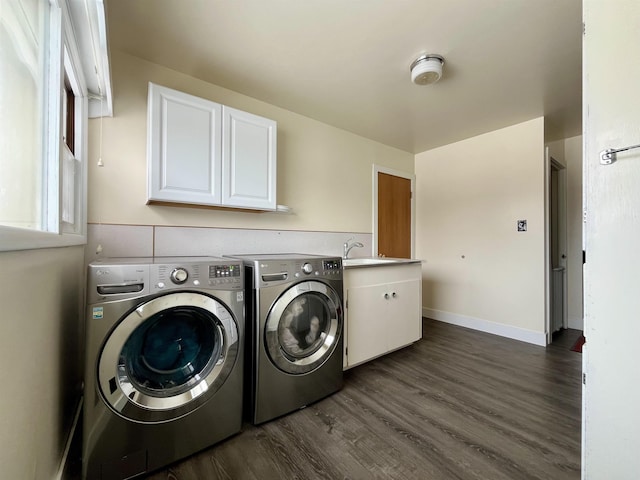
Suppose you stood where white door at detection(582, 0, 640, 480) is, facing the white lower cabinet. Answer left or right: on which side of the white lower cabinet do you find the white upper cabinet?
left

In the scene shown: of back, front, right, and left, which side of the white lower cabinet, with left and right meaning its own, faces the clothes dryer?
right

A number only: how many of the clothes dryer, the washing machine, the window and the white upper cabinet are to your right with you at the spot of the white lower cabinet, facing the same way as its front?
4

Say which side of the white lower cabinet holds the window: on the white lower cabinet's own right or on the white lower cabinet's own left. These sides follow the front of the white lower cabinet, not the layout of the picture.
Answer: on the white lower cabinet's own right

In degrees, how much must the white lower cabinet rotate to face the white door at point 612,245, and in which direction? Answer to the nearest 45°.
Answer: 0° — it already faces it

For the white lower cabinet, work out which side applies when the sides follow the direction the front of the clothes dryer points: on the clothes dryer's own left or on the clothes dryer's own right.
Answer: on the clothes dryer's own left

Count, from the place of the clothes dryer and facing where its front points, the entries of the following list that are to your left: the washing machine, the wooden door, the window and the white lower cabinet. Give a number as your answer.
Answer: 2

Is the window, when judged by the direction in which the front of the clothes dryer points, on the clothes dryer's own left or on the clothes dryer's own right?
on the clothes dryer's own right

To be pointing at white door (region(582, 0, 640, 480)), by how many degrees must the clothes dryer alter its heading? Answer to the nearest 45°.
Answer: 0° — it already faces it

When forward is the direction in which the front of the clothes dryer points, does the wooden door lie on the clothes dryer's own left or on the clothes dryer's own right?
on the clothes dryer's own left

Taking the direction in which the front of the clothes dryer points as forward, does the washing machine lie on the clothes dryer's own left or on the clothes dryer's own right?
on the clothes dryer's own right

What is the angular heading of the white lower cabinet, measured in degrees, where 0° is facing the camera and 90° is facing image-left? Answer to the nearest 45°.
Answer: approximately 315°
